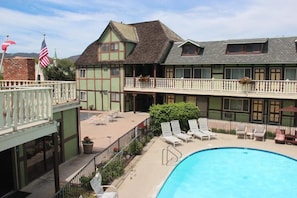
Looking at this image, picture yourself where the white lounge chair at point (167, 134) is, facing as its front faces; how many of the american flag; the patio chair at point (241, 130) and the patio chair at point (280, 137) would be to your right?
1

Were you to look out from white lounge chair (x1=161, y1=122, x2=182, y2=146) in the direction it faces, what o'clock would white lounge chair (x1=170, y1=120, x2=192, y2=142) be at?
white lounge chair (x1=170, y1=120, x2=192, y2=142) is roughly at 9 o'clock from white lounge chair (x1=161, y1=122, x2=182, y2=146).

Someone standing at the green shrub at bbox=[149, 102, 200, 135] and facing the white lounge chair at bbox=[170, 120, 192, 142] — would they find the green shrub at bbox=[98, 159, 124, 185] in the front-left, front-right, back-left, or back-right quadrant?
front-right

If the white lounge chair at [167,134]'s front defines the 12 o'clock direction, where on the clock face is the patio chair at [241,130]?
The patio chair is roughly at 10 o'clock from the white lounge chair.

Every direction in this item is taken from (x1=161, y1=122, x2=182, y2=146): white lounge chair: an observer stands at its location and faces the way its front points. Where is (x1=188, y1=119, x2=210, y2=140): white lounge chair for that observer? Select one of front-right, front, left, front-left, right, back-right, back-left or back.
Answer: left

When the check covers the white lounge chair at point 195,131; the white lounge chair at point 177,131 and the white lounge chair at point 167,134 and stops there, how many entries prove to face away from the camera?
0

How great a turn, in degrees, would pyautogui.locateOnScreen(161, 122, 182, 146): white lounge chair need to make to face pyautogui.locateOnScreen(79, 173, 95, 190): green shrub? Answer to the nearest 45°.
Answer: approximately 45° to its right

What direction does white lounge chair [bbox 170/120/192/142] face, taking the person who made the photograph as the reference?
facing the viewer and to the right of the viewer

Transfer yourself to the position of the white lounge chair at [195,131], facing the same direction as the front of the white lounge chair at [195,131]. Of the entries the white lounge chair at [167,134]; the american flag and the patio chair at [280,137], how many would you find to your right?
2

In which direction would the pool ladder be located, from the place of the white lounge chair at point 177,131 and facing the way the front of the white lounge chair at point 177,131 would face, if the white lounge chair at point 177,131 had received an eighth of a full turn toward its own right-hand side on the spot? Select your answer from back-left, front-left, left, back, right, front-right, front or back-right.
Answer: front

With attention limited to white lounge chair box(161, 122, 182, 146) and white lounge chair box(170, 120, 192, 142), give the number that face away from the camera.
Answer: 0

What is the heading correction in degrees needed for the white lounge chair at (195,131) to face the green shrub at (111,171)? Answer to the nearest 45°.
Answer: approximately 45° to its right
